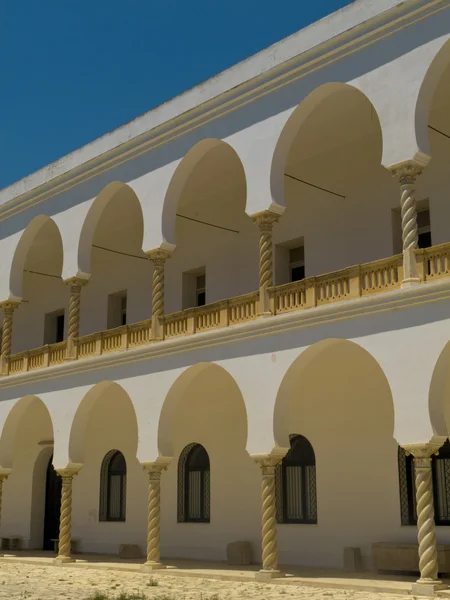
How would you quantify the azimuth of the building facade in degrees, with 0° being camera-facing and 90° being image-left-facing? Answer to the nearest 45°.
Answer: approximately 45°
